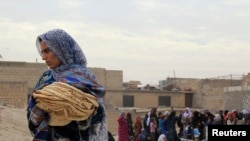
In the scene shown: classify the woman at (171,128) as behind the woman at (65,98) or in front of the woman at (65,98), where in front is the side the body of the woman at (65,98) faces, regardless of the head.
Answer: behind

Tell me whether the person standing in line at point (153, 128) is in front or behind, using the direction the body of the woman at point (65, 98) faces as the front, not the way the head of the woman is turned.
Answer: behind

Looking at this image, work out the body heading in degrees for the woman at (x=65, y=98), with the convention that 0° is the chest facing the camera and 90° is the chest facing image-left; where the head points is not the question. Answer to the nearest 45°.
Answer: approximately 45°

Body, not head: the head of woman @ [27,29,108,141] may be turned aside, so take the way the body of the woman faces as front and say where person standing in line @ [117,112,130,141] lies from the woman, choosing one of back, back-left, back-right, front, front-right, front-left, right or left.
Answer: back-right
